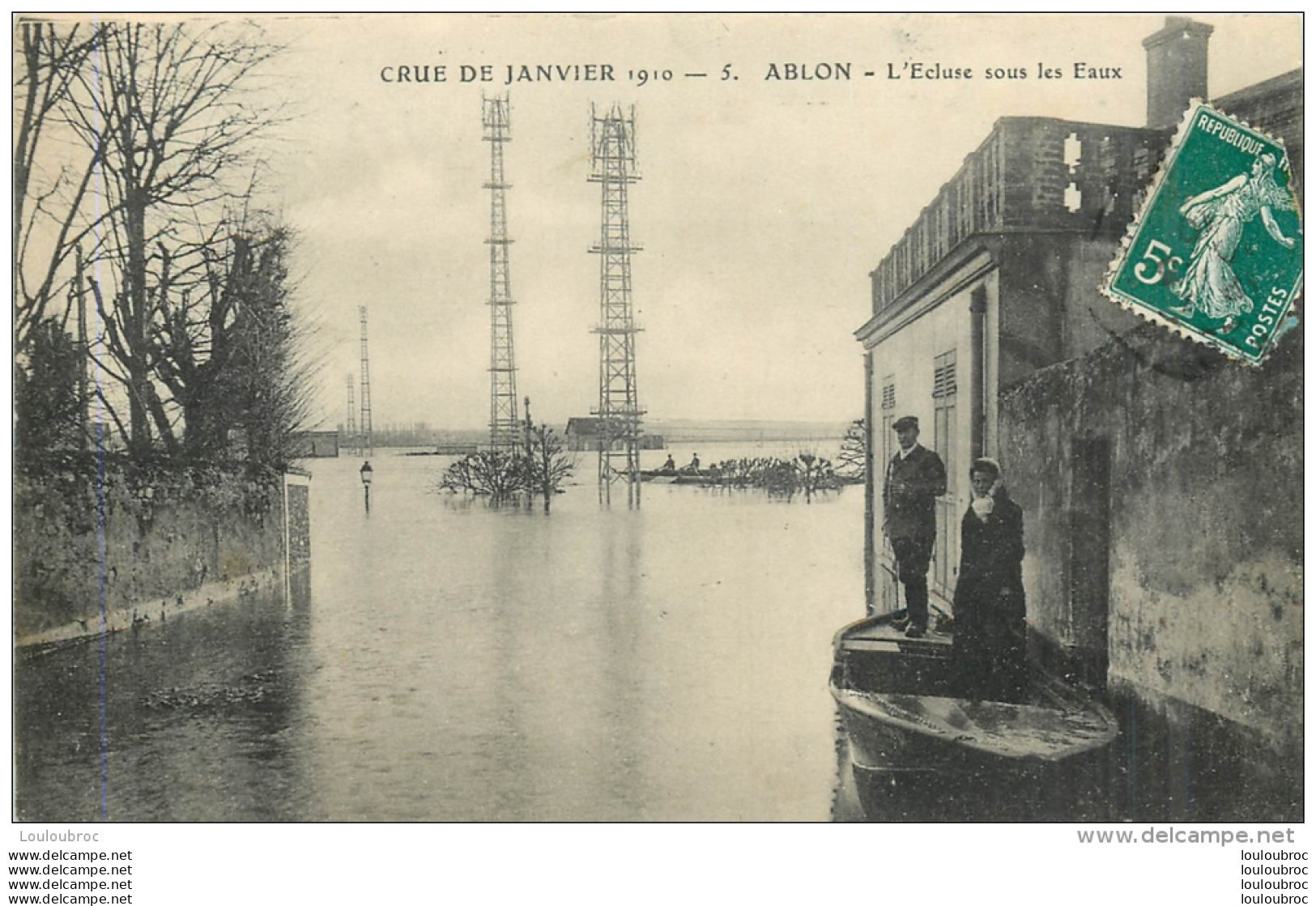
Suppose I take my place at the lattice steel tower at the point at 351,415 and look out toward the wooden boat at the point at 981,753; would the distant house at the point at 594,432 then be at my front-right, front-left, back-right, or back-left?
front-left

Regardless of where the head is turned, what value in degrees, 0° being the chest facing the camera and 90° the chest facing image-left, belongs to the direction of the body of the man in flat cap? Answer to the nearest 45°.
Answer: approximately 45°

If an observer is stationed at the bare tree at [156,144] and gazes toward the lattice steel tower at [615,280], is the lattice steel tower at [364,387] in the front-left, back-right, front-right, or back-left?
front-left

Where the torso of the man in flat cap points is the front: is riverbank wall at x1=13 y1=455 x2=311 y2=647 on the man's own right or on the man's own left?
on the man's own right
